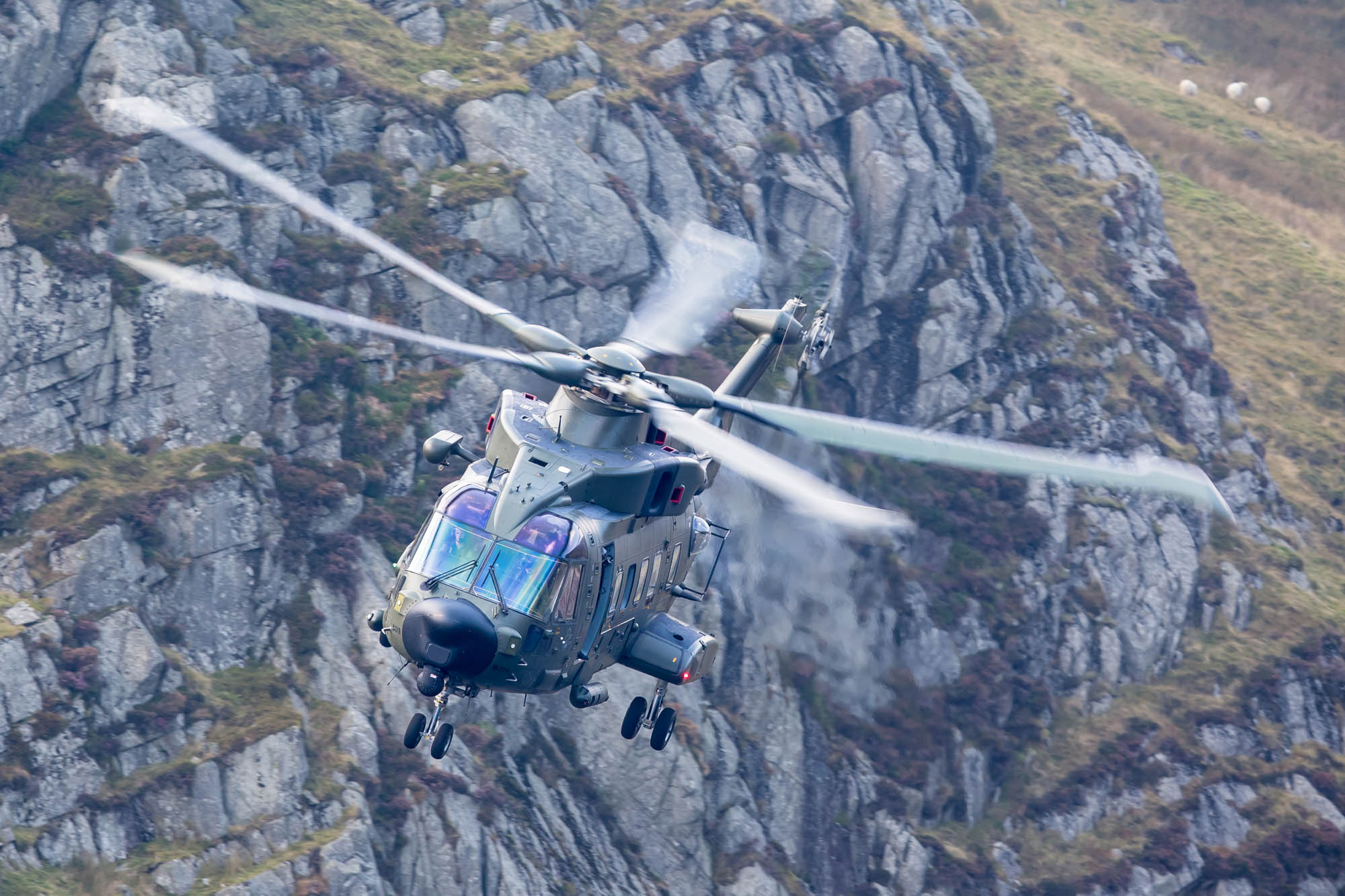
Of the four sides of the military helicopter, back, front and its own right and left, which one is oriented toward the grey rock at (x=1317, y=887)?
back

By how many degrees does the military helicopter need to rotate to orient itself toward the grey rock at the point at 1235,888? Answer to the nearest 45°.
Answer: approximately 180°

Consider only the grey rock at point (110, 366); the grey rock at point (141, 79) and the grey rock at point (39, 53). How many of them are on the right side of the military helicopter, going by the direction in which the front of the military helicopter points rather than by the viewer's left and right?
3

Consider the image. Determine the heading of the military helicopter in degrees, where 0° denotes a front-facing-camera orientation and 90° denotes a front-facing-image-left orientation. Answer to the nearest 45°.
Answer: approximately 45°

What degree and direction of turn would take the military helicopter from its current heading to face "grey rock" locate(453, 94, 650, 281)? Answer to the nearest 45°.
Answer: approximately 135° to its right

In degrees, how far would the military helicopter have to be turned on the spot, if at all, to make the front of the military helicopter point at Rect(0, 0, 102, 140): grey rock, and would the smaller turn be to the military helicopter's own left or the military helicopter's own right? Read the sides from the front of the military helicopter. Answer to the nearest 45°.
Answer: approximately 90° to the military helicopter's own right
